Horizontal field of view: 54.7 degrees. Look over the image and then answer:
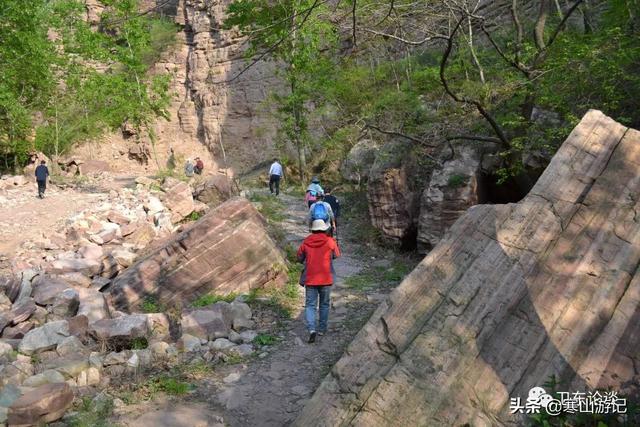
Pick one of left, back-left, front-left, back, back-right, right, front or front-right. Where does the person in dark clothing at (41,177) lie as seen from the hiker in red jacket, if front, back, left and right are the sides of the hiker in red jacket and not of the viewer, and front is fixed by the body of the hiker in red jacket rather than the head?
front-left

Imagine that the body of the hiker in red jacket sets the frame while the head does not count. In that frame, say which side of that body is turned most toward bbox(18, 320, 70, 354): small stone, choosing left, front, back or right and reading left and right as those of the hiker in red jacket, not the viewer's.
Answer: left

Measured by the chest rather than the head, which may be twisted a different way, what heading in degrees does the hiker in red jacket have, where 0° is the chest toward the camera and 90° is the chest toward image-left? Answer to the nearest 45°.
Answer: approximately 180°

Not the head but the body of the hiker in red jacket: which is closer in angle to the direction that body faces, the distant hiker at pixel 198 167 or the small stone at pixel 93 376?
the distant hiker

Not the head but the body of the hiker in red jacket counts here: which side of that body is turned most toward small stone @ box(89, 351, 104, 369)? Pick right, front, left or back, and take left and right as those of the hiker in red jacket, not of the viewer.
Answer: left
